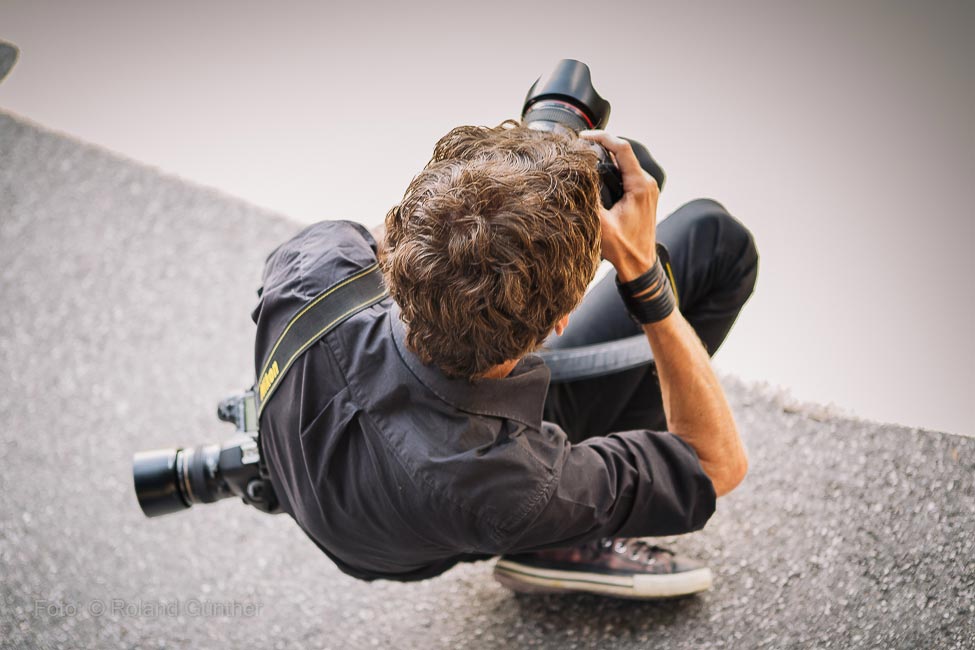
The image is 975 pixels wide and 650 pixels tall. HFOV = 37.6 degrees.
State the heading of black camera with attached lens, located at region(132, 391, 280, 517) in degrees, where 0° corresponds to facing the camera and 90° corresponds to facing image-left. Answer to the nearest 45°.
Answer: approximately 90°
